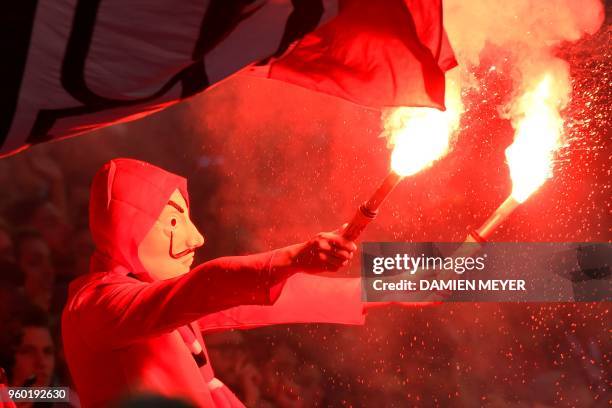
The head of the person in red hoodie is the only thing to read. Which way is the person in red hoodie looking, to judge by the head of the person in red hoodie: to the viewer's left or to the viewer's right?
to the viewer's right

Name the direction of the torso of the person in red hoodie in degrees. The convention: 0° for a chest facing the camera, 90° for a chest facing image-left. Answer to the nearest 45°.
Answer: approximately 270°
